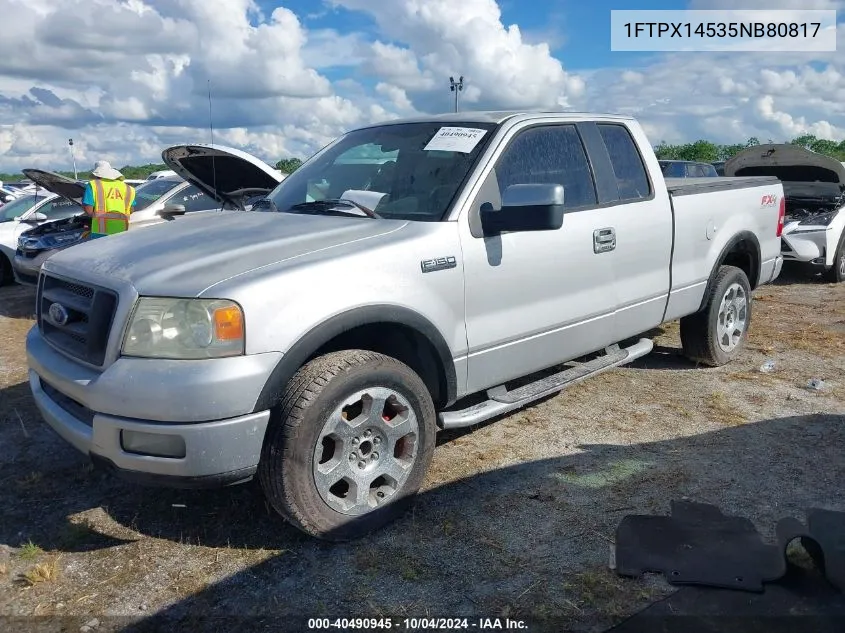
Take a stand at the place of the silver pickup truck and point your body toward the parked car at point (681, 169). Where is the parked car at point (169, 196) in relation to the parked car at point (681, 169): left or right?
left

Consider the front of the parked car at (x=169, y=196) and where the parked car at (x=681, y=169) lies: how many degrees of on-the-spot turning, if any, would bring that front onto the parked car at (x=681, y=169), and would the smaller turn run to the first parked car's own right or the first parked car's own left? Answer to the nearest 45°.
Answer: approximately 135° to the first parked car's own left

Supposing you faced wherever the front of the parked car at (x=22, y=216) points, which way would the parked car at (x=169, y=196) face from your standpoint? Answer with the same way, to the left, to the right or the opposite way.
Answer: the same way

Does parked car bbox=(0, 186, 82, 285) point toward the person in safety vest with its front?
no

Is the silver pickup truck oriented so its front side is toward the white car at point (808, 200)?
no

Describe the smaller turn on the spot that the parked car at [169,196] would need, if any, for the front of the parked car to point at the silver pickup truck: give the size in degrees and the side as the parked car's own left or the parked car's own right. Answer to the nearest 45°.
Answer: approximately 45° to the parked car's own left

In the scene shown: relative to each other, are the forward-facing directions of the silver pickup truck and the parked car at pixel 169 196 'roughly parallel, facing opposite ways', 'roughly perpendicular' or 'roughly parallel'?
roughly parallel

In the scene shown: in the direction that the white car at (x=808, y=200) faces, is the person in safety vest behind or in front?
in front

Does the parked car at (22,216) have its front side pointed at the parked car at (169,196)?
no

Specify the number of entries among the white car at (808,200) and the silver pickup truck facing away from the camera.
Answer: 0

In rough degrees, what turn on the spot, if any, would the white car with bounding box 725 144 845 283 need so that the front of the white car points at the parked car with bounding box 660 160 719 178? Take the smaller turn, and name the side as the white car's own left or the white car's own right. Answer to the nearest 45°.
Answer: approximately 90° to the white car's own right

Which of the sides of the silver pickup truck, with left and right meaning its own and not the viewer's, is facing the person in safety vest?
right

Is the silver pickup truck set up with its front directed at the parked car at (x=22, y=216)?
no

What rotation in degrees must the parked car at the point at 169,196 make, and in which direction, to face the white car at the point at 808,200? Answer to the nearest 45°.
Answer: approximately 135° to its left

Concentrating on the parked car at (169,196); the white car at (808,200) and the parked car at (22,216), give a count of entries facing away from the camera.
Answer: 0

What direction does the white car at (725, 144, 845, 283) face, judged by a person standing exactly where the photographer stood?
facing the viewer and to the left of the viewer
